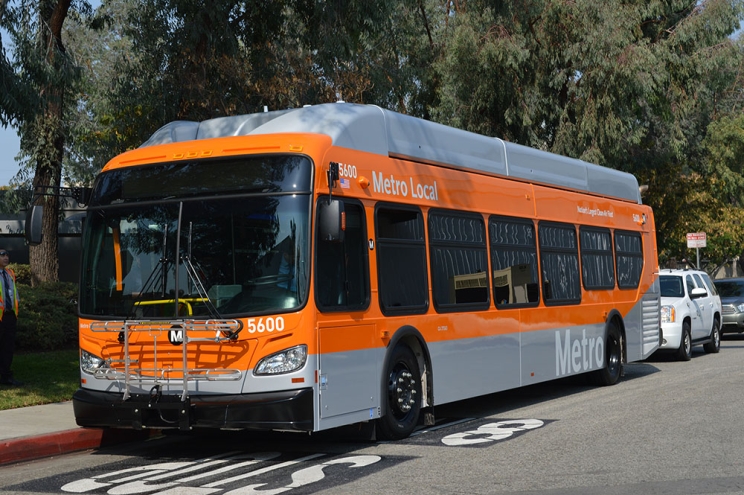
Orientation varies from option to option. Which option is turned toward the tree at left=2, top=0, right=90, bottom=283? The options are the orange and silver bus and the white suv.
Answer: the white suv

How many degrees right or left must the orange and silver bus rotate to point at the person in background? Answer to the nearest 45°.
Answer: approximately 90° to its right

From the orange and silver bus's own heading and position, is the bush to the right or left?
on its right

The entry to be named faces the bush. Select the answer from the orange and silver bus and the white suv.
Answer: the white suv

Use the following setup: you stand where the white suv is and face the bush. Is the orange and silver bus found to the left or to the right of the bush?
left

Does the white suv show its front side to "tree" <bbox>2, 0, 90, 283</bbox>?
yes

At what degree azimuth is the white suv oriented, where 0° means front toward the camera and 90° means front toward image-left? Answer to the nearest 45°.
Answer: approximately 45°

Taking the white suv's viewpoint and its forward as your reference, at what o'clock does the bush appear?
The bush is roughly at 12 o'clock from the white suv.

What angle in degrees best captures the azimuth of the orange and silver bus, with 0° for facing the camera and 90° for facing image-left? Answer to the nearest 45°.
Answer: approximately 45°

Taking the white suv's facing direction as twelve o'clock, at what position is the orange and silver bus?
The orange and silver bus is roughly at 11 o'clock from the white suv.
